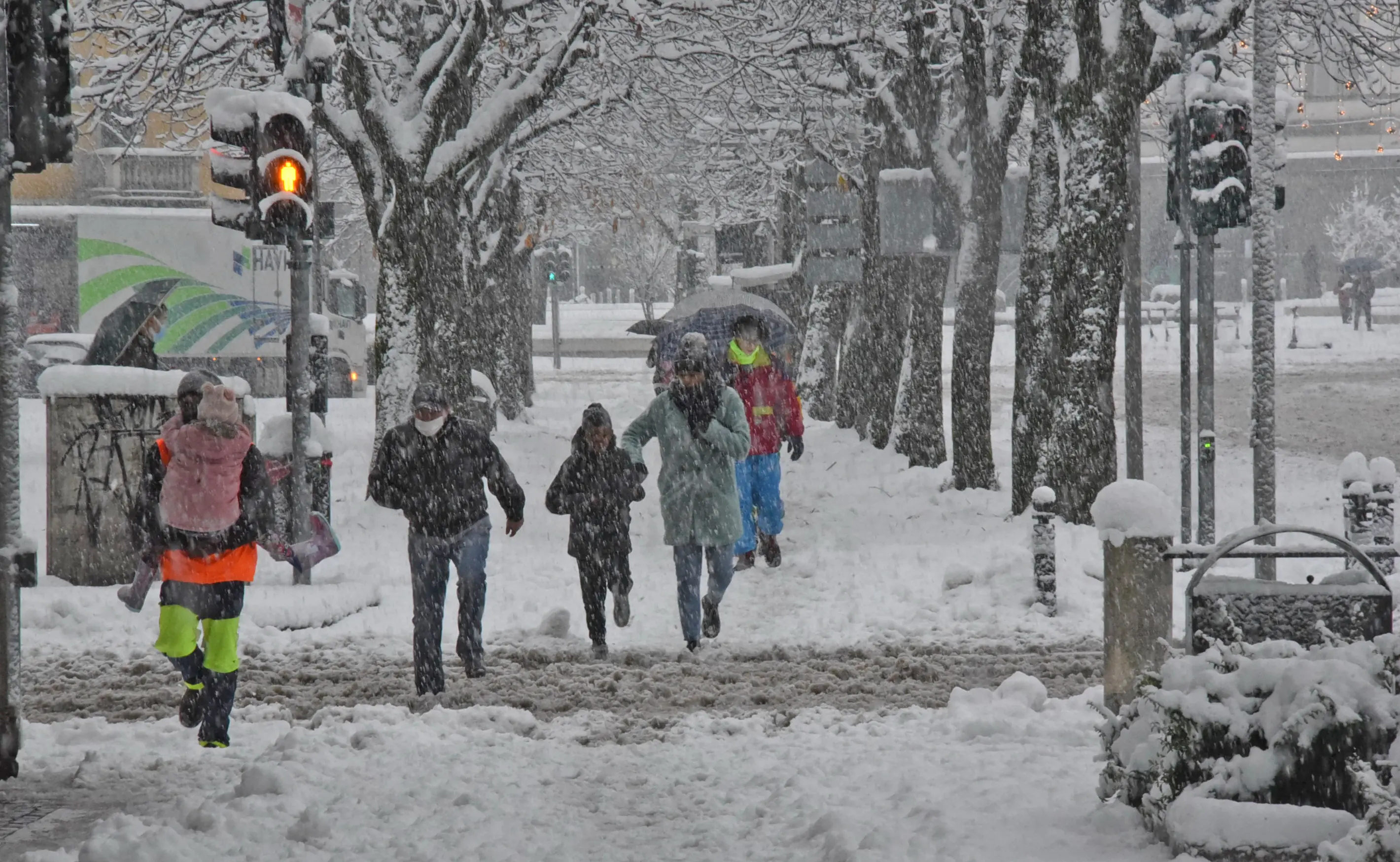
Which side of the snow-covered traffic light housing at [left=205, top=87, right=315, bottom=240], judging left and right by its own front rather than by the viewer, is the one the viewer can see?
front

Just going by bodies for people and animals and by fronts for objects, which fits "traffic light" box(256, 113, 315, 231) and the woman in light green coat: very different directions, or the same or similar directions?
same or similar directions

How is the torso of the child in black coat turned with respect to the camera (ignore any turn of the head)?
toward the camera

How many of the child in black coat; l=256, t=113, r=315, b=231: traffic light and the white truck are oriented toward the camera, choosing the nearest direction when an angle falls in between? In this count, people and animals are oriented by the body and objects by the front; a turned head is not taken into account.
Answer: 2

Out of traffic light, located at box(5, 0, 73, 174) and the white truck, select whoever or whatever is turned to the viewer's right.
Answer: the white truck

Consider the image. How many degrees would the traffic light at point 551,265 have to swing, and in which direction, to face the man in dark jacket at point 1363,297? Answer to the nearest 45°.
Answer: approximately 90° to its left

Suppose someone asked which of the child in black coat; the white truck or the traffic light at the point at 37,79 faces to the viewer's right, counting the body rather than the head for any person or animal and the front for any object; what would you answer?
the white truck

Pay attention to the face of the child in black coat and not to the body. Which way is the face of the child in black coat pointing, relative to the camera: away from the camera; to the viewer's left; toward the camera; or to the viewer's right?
toward the camera

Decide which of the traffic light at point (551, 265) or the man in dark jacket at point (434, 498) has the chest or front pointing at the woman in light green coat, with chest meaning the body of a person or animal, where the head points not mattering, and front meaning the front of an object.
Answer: the traffic light

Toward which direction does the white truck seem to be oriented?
to the viewer's right

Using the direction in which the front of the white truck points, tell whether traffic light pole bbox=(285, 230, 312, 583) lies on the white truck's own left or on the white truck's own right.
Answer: on the white truck's own right

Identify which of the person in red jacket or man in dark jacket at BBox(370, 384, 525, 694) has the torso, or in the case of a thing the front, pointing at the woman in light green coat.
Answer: the person in red jacket

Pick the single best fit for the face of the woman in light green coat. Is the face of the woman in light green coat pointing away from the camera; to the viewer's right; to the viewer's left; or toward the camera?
toward the camera

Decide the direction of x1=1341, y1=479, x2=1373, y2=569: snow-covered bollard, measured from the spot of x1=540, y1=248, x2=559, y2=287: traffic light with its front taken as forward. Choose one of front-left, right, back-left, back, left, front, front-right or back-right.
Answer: front

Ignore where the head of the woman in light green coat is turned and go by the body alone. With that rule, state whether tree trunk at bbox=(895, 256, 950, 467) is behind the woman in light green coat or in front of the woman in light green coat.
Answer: behind

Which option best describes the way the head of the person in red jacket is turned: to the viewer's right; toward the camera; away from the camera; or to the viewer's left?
toward the camera

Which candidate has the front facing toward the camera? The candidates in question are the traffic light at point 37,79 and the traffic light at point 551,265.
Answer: the traffic light at point 551,265
